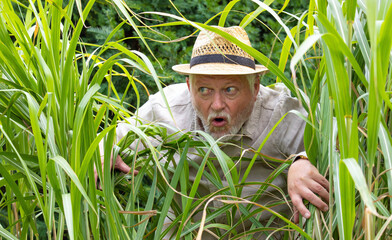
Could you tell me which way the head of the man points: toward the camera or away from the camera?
toward the camera

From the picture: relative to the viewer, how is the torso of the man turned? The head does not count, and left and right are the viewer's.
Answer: facing the viewer
